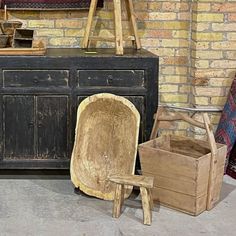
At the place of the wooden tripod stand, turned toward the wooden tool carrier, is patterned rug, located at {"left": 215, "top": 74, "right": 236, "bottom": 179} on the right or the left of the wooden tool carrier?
left

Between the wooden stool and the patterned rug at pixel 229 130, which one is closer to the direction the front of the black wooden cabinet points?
the wooden stool

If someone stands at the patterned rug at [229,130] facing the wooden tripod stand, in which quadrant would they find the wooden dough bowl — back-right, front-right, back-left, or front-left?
front-left

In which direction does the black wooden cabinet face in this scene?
toward the camera

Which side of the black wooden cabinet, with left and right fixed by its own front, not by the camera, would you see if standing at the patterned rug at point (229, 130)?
left

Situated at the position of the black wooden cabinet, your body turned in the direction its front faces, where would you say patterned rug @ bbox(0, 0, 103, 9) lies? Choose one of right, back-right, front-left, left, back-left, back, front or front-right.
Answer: back

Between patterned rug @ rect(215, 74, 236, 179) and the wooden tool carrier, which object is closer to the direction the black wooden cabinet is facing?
the wooden tool carrier

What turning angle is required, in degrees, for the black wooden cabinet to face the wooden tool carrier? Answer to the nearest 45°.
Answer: approximately 45° to its left

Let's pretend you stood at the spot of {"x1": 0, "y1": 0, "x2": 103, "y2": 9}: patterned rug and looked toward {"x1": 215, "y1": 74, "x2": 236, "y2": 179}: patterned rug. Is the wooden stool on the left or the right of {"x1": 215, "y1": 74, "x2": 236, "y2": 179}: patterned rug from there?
right

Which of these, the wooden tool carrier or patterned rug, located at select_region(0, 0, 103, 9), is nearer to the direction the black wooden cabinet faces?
the wooden tool carrier

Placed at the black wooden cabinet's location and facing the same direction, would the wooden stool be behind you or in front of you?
in front
